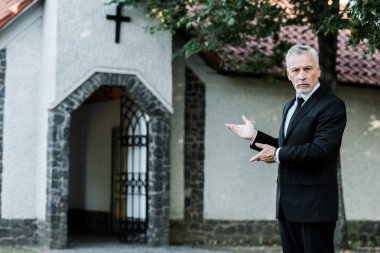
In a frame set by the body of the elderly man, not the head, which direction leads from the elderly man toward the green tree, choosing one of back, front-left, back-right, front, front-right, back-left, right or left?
back-right

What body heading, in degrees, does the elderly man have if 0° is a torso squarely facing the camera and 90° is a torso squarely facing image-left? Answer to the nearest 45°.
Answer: approximately 45°

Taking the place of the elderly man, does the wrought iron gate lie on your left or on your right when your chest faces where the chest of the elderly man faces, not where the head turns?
on your right
